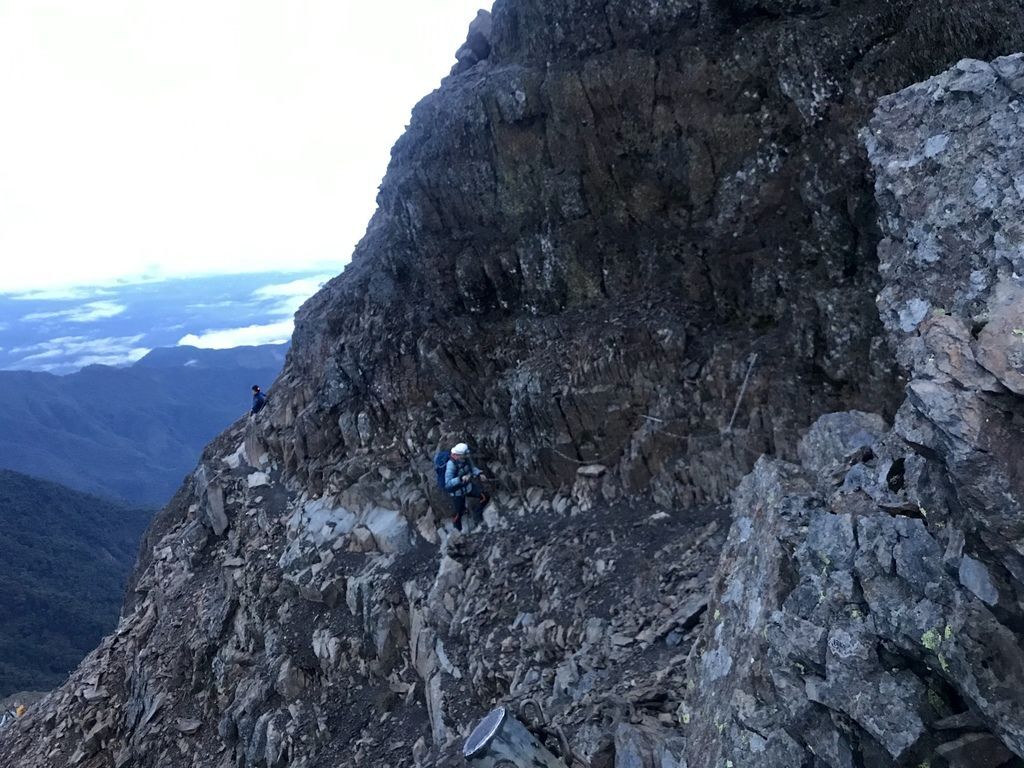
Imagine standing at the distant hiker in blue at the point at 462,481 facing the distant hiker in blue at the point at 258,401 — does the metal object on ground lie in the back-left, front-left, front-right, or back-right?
back-left

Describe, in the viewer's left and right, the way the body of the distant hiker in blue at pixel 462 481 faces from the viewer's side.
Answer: facing the viewer and to the right of the viewer

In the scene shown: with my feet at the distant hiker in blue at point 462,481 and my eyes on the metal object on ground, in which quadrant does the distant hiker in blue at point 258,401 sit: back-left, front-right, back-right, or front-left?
back-right

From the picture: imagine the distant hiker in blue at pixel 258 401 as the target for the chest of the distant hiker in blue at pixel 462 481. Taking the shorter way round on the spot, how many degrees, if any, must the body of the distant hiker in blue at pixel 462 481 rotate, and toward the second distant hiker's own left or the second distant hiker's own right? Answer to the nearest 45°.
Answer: approximately 180°

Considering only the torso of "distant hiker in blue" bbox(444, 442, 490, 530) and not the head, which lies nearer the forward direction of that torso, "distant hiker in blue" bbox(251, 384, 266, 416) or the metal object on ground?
the metal object on ground

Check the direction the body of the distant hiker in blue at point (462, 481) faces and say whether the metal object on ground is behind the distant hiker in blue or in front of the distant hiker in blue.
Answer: in front

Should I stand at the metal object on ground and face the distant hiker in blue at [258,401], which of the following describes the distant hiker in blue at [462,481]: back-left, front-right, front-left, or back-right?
front-right
